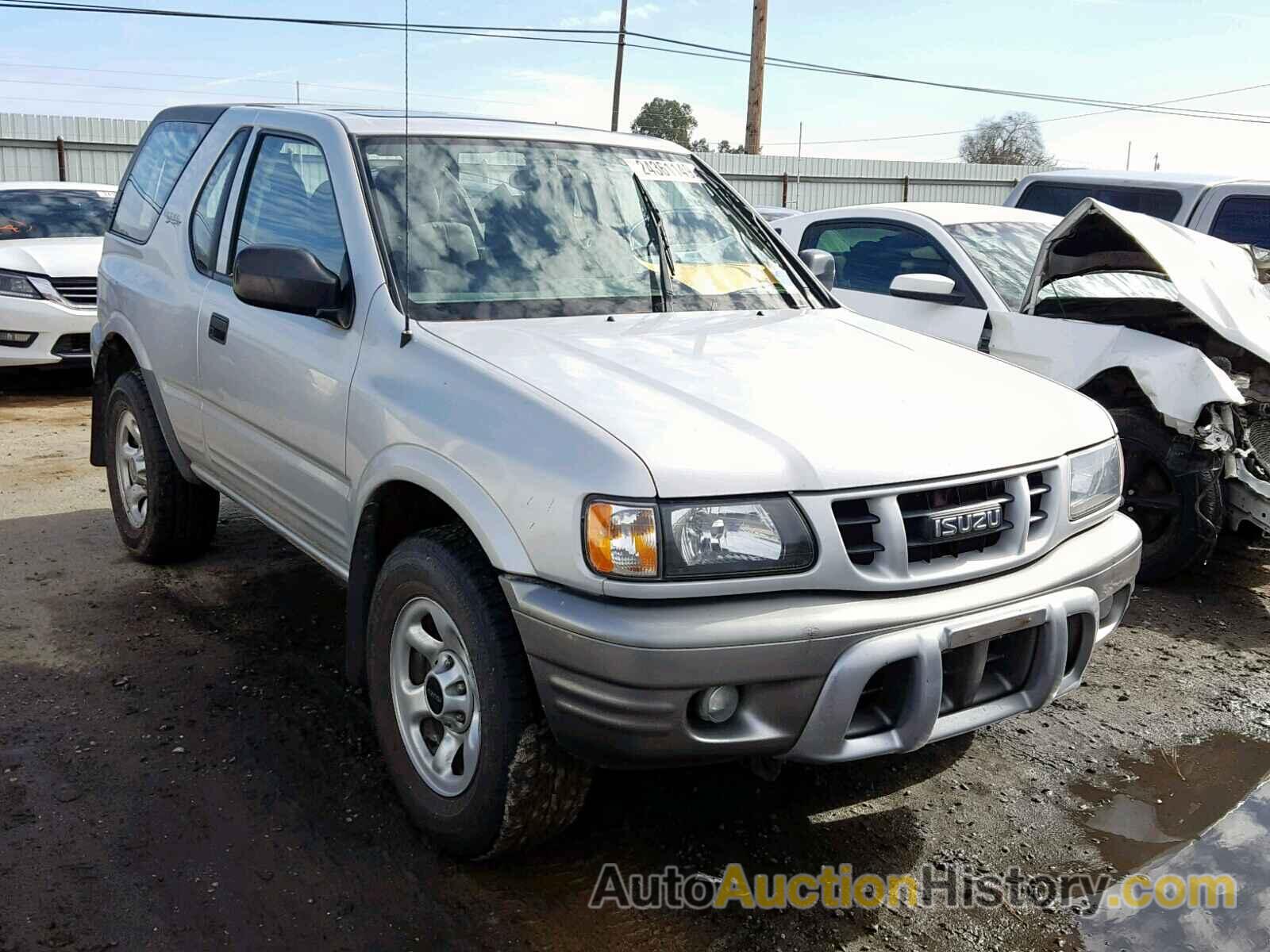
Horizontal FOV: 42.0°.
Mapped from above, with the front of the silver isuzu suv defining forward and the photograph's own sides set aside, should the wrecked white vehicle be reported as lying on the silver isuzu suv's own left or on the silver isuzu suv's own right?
on the silver isuzu suv's own left

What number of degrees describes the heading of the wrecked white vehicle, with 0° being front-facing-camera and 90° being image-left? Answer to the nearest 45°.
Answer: approximately 315°

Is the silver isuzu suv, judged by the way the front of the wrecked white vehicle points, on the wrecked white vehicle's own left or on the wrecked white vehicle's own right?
on the wrecked white vehicle's own right

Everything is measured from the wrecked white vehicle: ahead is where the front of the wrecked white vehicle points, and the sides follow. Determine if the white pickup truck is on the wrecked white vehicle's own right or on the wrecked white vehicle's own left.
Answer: on the wrecked white vehicle's own left

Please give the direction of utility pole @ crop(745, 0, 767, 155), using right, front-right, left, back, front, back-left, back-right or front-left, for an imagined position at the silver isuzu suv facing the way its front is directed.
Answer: back-left

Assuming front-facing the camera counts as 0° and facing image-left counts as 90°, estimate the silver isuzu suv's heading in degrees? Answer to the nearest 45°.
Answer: approximately 315°

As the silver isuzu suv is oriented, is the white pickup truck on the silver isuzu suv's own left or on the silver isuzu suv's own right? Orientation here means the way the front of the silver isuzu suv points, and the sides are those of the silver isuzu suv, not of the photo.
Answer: on the silver isuzu suv's own left
